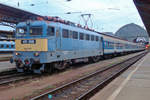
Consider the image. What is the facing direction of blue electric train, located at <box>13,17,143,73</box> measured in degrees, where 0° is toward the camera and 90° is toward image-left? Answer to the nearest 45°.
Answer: approximately 45°
